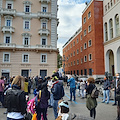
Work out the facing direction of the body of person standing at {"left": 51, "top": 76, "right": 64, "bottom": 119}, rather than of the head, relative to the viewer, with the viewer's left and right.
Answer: facing away from the viewer and to the left of the viewer

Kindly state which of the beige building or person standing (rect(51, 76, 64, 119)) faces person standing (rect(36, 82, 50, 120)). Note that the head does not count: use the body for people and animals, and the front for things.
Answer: the beige building

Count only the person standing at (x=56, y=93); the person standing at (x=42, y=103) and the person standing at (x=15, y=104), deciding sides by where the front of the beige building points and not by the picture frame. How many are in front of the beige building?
3

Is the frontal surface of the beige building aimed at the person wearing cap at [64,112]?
yes

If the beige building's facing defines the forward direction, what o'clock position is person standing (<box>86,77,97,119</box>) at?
The person standing is roughly at 12 o'clock from the beige building.

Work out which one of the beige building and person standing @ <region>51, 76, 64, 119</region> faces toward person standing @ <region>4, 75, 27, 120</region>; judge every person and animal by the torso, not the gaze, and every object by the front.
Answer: the beige building
